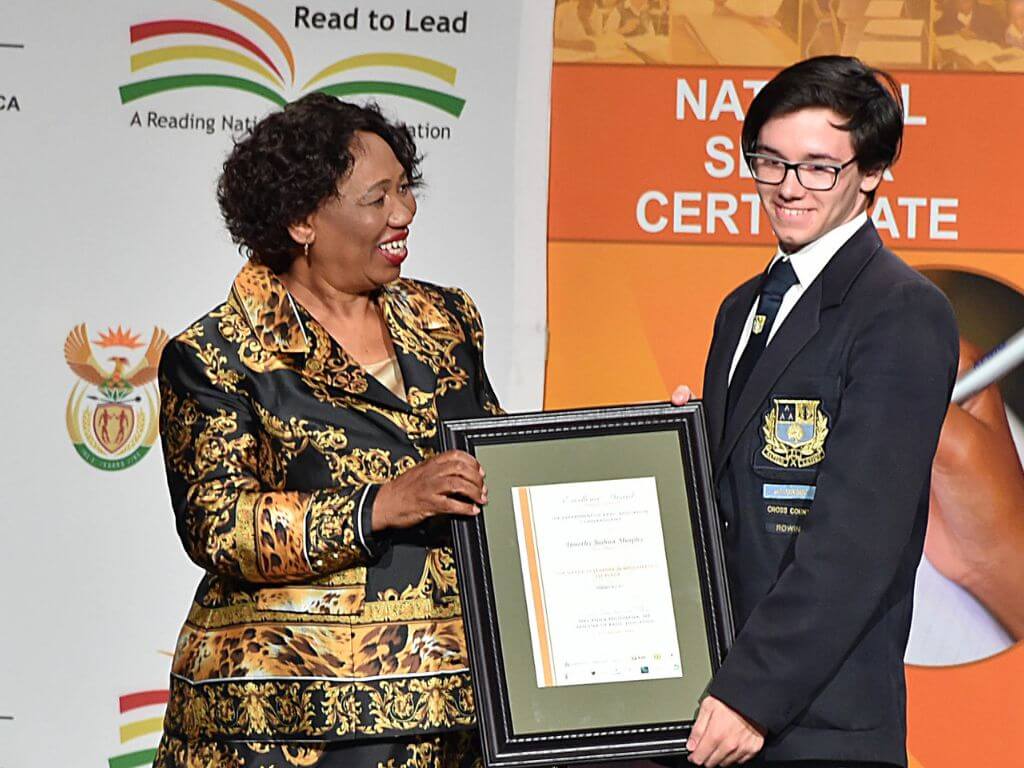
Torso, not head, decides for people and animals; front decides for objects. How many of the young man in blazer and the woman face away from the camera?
0

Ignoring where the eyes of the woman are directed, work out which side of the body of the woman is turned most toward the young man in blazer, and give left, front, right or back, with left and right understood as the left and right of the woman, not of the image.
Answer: front

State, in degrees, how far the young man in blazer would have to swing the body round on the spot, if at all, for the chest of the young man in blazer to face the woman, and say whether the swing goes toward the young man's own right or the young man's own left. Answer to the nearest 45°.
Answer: approximately 45° to the young man's own right

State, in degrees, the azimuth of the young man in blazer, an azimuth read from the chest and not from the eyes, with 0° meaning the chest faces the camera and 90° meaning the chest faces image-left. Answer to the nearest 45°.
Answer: approximately 45°

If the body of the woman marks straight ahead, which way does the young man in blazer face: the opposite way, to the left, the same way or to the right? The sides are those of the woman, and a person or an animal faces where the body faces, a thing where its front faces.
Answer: to the right

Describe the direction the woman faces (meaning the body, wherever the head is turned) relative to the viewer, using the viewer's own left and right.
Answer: facing the viewer and to the right of the viewer
